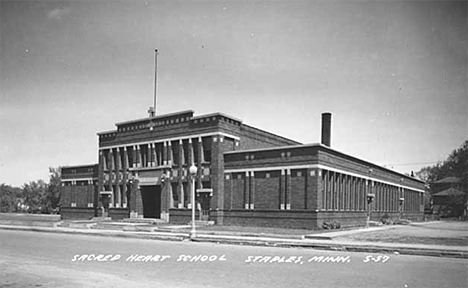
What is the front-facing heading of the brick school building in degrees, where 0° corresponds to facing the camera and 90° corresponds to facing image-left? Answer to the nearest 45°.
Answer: approximately 45°
